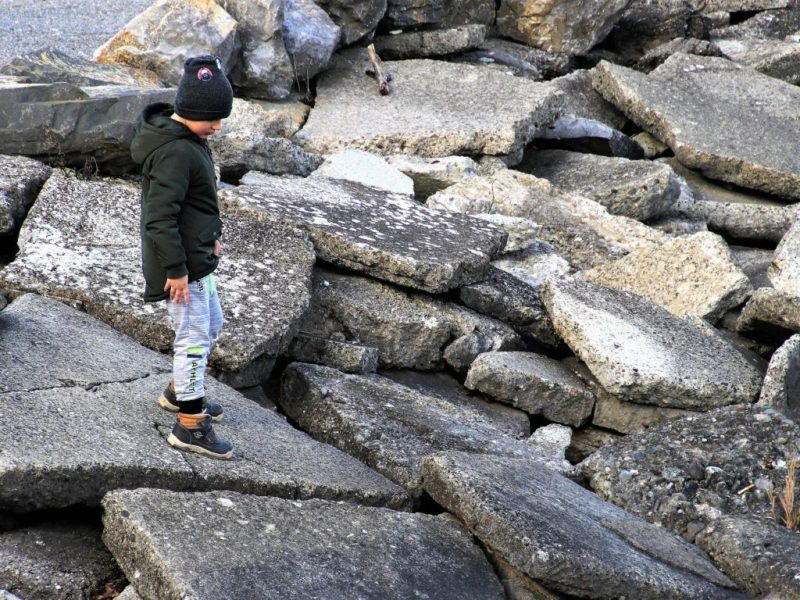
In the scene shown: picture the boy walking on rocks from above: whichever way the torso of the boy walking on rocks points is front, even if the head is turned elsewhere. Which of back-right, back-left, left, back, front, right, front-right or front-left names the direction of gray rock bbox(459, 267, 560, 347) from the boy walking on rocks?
front-left

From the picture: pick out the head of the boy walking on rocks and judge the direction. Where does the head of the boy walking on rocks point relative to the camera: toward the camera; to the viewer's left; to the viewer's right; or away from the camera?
to the viewer's right

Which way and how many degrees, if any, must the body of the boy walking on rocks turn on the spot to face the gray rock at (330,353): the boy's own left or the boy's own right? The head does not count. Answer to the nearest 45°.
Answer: approximately 45° to the boy's own left

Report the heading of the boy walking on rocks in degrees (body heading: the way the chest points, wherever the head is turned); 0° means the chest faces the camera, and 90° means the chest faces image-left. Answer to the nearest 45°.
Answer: approximately 270°

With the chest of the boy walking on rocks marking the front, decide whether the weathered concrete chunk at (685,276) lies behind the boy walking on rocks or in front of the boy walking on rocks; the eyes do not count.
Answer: in front

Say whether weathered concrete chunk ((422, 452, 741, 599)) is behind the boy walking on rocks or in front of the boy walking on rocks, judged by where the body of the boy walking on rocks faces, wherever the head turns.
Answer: in front

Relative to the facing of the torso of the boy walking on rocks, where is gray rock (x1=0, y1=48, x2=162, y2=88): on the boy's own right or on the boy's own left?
on the boy's own left

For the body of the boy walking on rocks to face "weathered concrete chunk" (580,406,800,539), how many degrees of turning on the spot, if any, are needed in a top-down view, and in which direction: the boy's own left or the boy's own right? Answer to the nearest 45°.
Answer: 0° — they already face it

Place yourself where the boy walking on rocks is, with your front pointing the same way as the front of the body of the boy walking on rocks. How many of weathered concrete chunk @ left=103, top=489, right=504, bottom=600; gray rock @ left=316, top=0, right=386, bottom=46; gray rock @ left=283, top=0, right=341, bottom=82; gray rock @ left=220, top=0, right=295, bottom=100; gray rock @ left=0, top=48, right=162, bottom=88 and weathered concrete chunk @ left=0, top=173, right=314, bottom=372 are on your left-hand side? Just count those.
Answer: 5

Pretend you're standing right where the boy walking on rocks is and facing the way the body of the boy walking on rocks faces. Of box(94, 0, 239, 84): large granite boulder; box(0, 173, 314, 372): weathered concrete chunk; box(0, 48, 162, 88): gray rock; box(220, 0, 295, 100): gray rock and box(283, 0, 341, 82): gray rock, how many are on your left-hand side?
5
